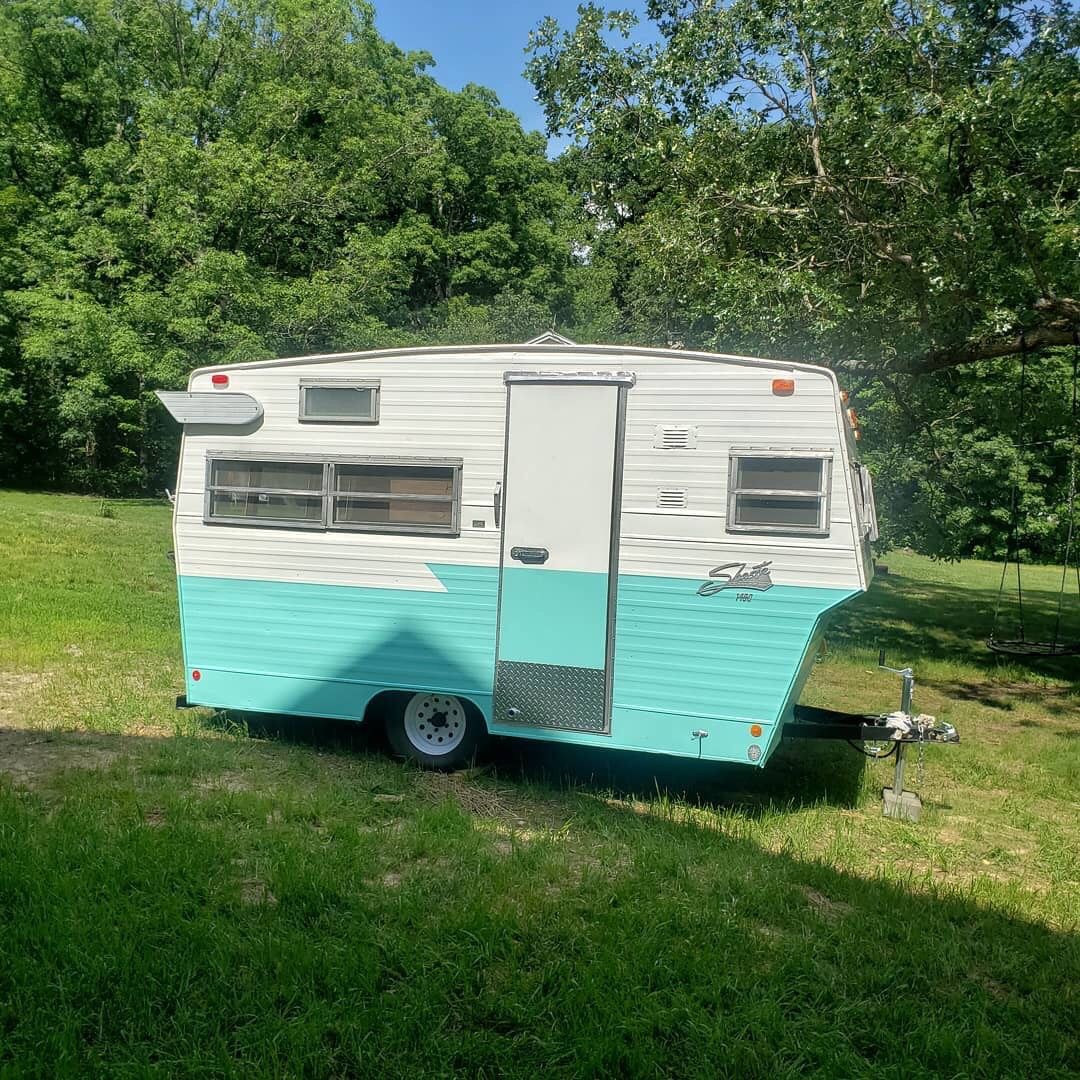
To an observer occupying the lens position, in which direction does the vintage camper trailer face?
facing to the right of the viewer
